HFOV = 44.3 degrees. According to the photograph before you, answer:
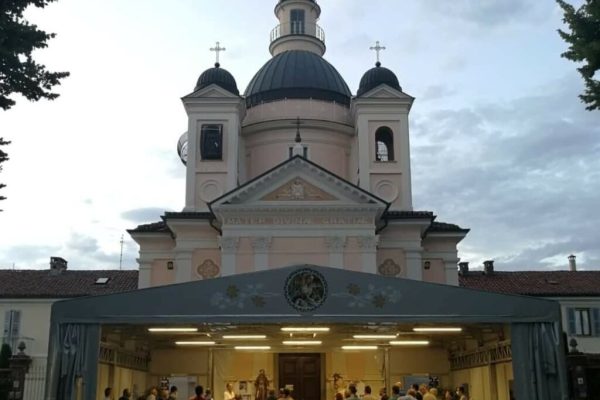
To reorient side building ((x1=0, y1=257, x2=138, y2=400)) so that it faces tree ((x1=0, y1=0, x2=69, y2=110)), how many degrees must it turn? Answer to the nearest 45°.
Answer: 0° — it already faces it

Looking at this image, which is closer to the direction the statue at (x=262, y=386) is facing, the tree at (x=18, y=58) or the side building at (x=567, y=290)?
the tree

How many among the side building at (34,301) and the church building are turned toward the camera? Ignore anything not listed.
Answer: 2

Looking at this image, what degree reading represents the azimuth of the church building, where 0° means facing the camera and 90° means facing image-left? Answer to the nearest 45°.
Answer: approximately 0°

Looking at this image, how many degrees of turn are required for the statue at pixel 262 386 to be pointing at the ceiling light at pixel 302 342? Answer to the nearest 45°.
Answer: approximately 45° to its left

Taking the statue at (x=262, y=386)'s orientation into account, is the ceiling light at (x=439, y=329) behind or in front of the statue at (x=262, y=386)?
in front

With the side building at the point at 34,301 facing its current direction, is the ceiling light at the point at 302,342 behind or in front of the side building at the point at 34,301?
in front

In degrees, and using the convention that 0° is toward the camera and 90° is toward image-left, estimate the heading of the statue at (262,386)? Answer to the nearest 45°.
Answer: approximately 0°
